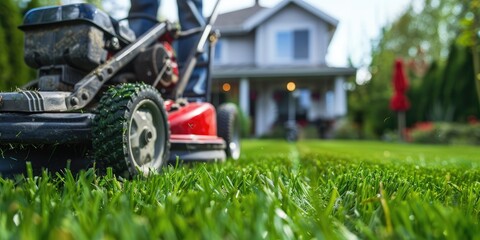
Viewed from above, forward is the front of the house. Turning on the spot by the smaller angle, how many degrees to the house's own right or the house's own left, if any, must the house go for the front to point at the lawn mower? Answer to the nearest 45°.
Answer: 0° — it already faces it

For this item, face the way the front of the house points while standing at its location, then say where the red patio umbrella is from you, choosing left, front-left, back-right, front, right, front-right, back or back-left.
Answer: left

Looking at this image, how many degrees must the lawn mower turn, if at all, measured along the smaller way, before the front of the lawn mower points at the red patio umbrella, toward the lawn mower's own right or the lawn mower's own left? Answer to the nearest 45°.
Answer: approximately 180°

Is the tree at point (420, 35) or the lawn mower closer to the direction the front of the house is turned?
the lawn mower

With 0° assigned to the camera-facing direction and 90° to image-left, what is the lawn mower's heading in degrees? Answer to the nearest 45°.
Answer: approximately 45°

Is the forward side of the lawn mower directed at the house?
no

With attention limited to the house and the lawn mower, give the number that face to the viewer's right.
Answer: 0

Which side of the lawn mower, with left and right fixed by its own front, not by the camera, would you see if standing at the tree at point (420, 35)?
back

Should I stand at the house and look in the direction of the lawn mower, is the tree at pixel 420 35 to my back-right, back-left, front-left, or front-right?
back-left

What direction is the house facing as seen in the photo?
toward the camera

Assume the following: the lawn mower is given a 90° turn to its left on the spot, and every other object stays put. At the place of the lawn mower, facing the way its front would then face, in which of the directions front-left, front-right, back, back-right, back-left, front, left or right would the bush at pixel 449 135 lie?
left
